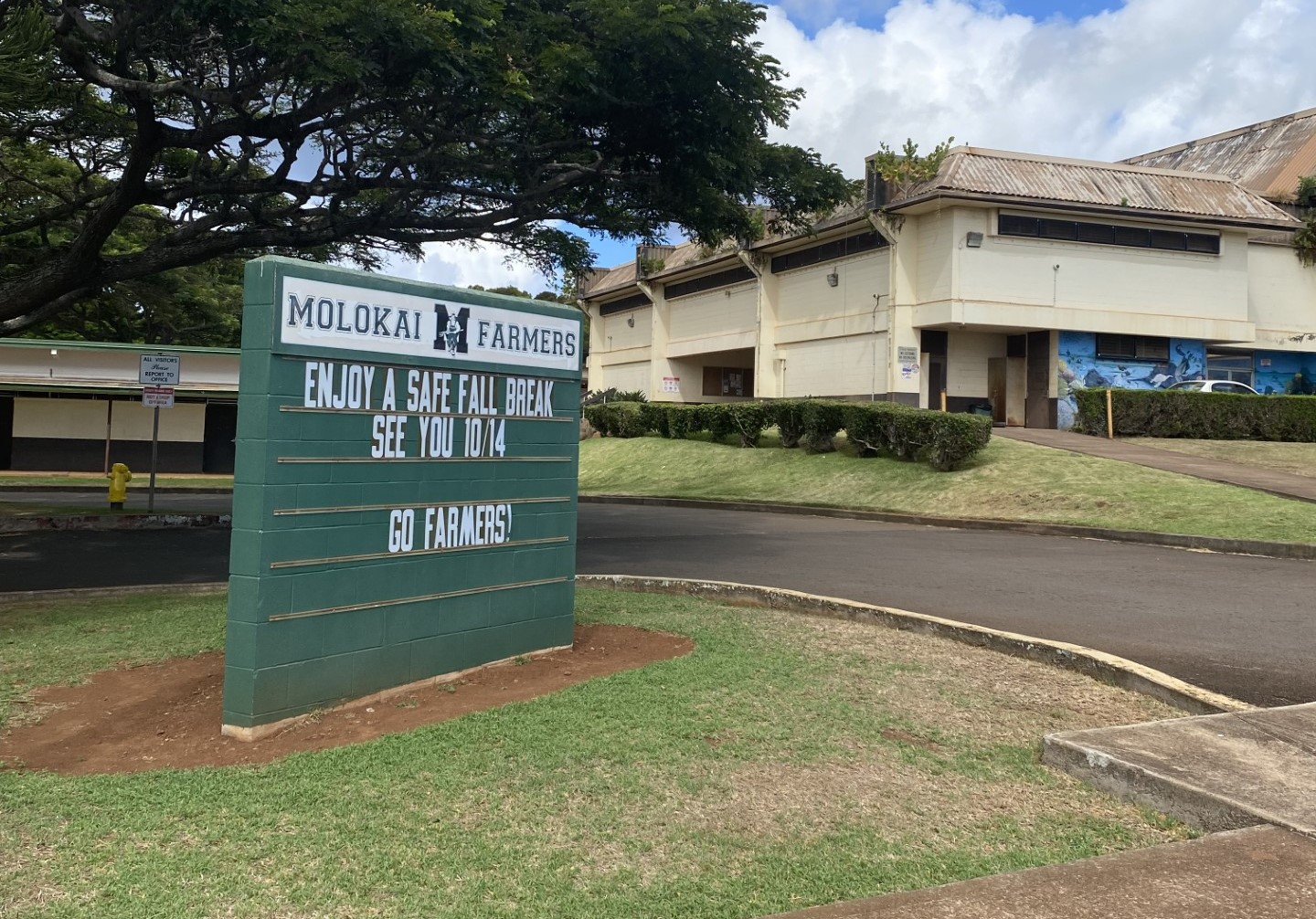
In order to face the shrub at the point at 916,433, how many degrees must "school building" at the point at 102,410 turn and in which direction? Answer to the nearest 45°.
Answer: approximately 45° to its left

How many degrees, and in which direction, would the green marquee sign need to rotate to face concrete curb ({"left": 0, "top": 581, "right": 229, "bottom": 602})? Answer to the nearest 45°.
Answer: approximately 180°

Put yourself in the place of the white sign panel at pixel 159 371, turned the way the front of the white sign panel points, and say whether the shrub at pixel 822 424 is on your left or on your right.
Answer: on your left

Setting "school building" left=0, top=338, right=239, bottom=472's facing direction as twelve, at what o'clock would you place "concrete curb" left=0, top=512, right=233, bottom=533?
The concrete curb is roughly at 12 o'clock from the school building.

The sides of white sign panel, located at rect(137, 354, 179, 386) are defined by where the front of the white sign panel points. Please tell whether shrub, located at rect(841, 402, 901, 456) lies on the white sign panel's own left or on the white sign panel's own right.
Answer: on the white sign panel's own left

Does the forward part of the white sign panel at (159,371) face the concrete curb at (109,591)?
yes

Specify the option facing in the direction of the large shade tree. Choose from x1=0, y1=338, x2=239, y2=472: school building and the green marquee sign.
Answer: the school building

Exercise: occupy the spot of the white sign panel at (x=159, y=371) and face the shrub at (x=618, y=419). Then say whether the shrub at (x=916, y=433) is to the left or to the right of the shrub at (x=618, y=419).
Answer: right

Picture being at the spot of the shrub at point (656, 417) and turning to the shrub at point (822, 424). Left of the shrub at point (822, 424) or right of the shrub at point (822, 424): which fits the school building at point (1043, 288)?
left

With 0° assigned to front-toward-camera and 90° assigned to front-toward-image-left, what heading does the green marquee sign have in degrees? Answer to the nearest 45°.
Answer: approximately 315°

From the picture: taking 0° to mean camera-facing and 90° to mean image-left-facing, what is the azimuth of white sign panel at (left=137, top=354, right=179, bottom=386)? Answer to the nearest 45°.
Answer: approximately 0°

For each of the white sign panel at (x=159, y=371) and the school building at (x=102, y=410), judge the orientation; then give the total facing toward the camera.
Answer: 2
